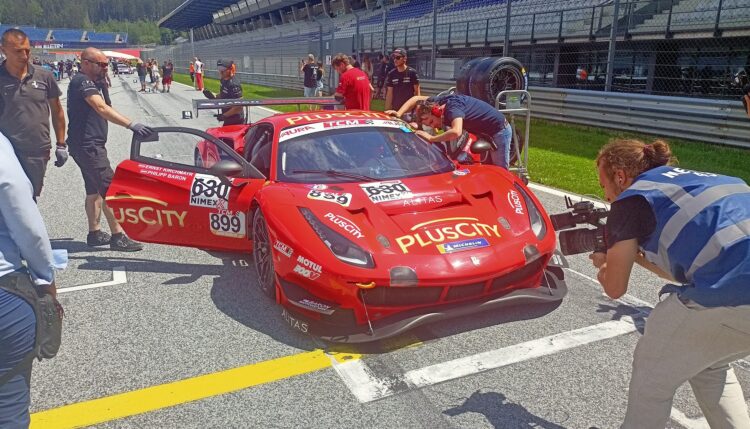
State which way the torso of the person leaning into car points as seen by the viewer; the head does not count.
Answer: to the viewer's left

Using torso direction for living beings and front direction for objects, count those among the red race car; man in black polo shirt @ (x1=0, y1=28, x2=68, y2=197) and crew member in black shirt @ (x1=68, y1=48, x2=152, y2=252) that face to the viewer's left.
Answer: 0

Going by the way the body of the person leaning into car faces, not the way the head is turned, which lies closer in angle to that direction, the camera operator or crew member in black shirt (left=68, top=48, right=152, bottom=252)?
the crew member in black shirt

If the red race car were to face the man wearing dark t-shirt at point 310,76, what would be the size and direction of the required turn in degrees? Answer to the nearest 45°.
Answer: approximately 135° to its left

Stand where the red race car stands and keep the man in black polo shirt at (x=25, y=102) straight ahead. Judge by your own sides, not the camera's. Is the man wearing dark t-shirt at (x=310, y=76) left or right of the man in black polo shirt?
right

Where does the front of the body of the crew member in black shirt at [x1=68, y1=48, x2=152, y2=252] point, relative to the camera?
to the viewer's right

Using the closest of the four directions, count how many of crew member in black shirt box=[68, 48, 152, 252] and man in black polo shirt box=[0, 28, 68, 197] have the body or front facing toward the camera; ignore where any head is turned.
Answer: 1

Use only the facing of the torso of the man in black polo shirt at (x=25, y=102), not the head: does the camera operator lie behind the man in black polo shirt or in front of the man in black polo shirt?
in front

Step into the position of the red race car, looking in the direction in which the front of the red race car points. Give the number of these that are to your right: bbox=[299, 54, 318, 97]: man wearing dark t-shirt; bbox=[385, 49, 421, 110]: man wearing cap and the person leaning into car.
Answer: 0

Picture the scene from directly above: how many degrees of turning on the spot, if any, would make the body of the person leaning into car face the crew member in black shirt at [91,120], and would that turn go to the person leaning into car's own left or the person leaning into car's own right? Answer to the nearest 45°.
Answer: approximately 45° to the person leaning into car's own left

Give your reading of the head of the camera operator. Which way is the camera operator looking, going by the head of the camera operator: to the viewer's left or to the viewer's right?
to the viewer's left

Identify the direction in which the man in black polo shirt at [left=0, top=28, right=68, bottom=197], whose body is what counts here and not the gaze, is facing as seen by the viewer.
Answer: toward the camera

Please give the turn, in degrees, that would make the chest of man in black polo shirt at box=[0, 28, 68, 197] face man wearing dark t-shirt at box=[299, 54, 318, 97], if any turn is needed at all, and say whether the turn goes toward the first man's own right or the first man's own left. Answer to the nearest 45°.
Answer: approximately 135° to the first man's own left

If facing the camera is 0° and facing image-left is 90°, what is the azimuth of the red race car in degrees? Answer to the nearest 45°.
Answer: approximately 315°

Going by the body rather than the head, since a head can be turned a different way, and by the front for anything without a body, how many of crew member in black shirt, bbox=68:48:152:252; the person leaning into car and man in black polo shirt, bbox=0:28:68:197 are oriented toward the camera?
1

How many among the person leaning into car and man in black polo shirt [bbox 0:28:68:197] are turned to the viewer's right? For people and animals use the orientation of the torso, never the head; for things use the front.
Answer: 0

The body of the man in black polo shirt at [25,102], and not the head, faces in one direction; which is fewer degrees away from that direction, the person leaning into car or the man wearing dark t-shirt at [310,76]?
the person leaning into car
